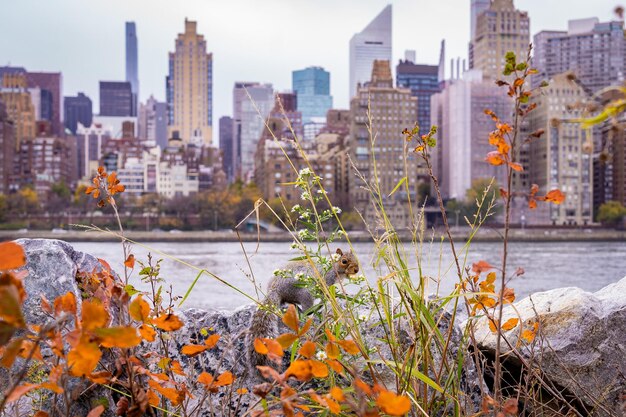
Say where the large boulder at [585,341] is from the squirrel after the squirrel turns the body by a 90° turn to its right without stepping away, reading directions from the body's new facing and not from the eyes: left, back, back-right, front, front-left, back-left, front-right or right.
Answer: left

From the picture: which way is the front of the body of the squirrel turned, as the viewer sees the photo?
to the viewer's right
